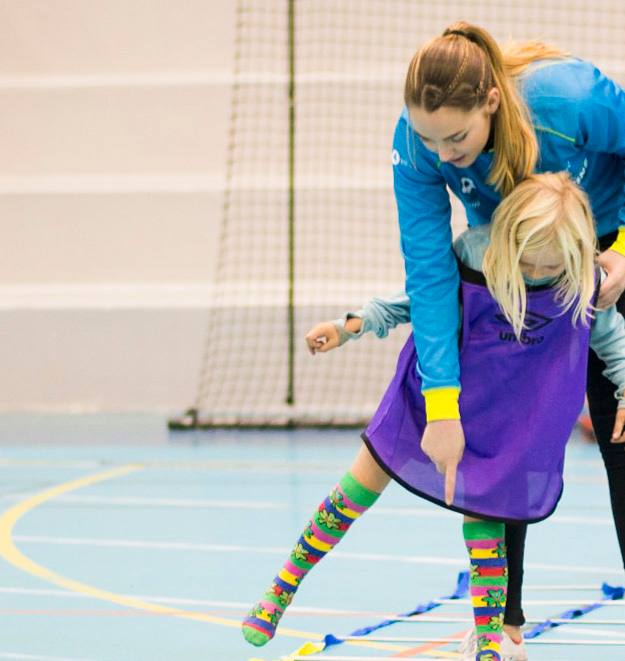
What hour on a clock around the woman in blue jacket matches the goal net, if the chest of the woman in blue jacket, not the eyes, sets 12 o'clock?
The goal net is roughly at 4 o'clock from the woman in blue jacket.

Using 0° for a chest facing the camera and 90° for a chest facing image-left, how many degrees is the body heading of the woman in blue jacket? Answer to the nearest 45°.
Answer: approximately 45°
